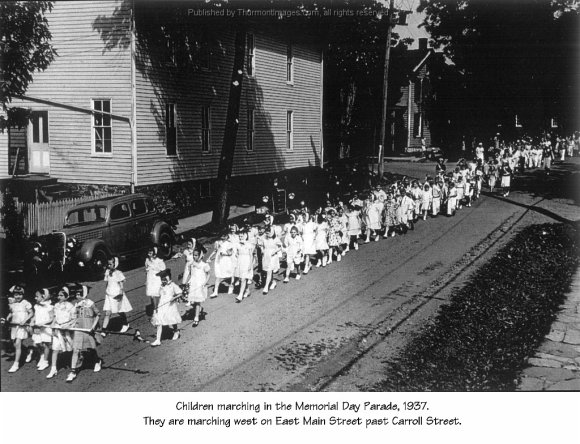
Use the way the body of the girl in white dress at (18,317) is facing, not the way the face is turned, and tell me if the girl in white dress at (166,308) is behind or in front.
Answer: behind

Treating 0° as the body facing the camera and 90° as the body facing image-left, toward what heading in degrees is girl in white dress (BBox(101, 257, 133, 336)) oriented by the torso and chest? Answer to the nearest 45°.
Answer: approximately 45°

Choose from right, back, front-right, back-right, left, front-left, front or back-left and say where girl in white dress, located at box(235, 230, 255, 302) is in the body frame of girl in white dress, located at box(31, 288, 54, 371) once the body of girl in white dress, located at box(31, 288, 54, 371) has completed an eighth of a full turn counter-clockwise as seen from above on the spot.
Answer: back-left

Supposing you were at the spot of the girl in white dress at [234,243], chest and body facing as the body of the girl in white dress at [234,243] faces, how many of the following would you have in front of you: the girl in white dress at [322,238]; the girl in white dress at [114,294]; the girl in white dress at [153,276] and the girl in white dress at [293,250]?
2

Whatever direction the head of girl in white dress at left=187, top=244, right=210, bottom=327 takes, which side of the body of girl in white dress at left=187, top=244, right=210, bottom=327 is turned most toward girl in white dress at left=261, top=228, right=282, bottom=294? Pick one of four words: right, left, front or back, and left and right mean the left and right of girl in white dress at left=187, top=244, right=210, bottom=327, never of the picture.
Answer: back

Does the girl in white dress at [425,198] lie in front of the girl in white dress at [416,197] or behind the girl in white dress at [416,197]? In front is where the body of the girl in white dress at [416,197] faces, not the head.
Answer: behind

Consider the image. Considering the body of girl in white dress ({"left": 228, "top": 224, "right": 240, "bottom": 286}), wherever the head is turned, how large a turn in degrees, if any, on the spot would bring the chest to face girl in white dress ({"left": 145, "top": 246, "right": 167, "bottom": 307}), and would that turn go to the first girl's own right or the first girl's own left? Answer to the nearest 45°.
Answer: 0° — they already face them

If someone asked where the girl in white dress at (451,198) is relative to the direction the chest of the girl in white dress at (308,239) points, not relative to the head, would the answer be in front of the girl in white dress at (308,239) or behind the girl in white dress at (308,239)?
behind

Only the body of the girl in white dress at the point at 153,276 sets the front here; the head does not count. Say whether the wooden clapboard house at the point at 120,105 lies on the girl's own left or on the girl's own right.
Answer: on the girl's own right
